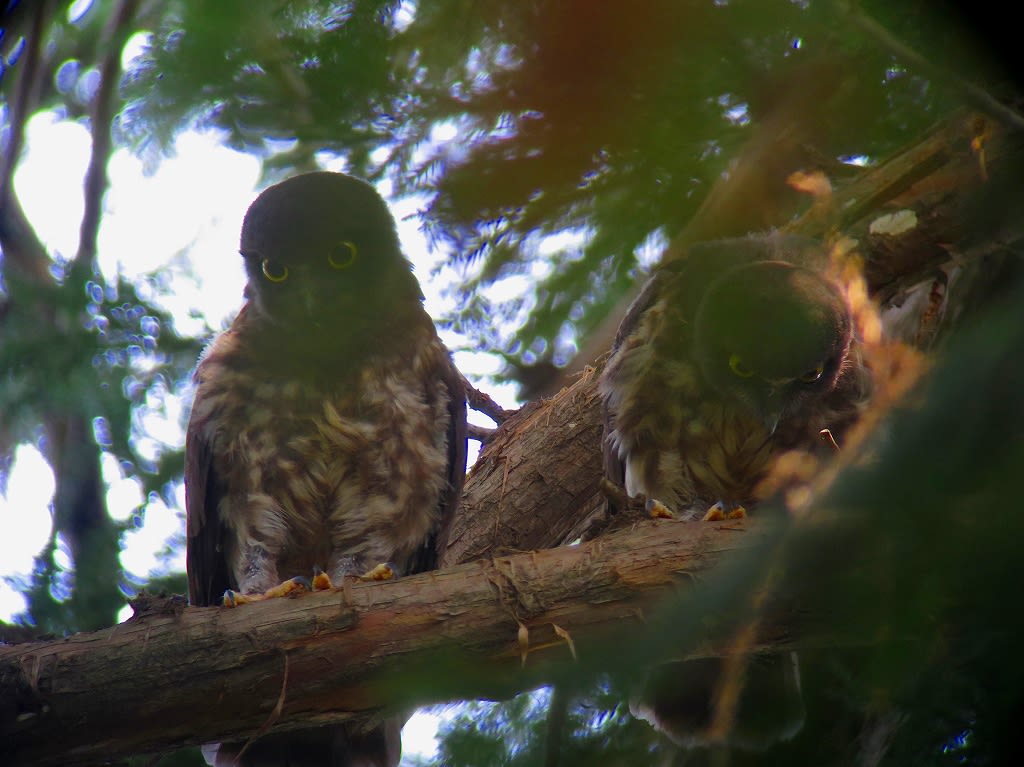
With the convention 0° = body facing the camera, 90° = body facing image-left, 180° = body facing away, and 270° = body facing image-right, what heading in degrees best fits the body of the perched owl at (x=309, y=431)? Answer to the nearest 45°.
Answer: approximately 0°

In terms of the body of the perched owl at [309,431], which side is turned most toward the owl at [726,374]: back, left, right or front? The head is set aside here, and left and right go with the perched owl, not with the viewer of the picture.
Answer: left

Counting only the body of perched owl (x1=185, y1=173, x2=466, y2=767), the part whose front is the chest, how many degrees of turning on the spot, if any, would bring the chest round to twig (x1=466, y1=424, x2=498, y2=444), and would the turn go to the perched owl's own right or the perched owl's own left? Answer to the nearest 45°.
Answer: approximately 135° to the perched owl's own left
